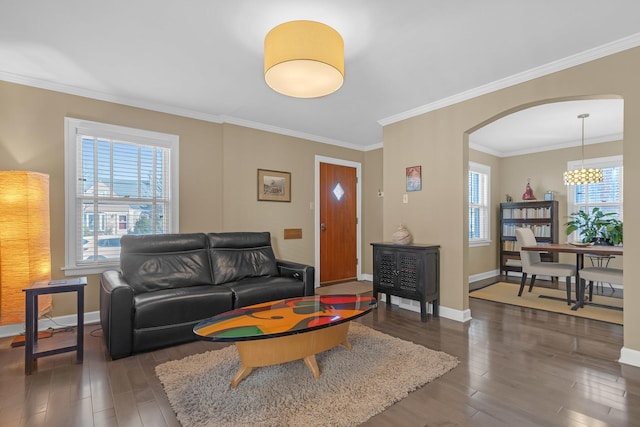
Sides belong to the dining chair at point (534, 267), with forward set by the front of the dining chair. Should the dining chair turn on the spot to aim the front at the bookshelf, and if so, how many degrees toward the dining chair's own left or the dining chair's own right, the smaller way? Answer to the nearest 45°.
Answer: approximately 90° to the dining chair's own left

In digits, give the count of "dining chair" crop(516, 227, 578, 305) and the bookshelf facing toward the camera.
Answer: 1

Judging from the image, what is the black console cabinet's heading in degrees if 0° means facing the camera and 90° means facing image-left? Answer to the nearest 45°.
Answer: approximately 45°

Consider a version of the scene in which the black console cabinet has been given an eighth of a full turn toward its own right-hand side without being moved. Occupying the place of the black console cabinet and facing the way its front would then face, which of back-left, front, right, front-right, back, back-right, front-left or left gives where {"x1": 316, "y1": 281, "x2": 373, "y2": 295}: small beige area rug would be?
front-right

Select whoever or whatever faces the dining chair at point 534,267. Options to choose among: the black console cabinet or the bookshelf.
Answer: the bookshelf

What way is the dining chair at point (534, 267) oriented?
to the viewer's right

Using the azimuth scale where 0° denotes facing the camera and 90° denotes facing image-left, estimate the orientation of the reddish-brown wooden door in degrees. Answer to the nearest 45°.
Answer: approximately 315°

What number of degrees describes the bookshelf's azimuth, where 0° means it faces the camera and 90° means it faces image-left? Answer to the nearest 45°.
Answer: approximately 0°

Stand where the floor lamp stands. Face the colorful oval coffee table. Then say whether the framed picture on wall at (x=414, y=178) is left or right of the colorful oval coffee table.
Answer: left

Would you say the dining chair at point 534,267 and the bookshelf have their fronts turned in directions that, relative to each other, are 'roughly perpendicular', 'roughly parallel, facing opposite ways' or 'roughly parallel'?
roughly perpendicular

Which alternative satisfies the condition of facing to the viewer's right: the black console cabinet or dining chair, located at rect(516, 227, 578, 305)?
the dining chair

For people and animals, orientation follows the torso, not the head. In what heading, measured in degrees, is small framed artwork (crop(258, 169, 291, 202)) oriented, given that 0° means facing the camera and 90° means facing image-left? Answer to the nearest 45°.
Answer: approximately 315°

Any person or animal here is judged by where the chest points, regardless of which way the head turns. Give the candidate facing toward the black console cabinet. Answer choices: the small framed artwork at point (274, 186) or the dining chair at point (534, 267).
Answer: the small framed artwork
